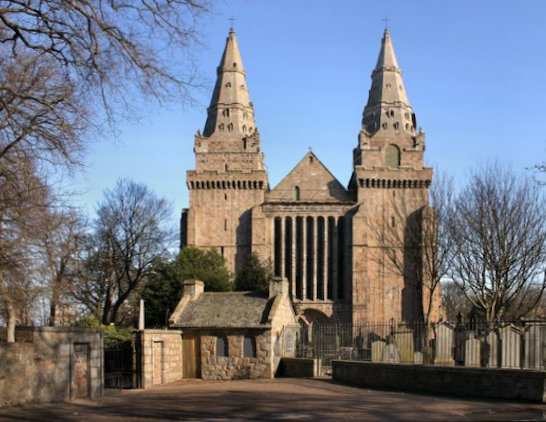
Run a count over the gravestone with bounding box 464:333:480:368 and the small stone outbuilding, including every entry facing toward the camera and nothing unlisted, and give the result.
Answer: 2

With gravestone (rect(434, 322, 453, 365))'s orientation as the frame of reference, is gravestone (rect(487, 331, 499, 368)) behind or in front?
in front

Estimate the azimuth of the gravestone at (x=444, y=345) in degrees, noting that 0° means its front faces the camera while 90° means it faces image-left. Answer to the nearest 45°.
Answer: approximately 0°

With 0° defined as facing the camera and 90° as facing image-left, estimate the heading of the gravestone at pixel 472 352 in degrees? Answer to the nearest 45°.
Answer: approximately 0°
